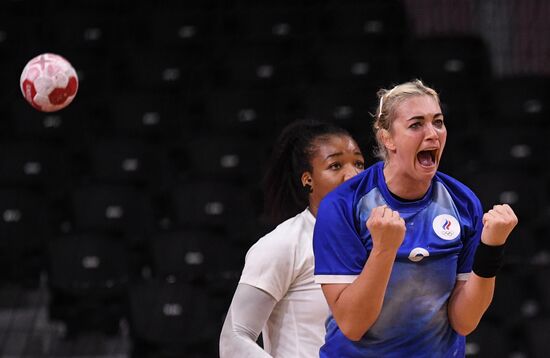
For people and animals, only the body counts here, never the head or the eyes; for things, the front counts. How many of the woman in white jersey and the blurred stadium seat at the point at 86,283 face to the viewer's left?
0

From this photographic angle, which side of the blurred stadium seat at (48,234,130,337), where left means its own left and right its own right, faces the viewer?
front

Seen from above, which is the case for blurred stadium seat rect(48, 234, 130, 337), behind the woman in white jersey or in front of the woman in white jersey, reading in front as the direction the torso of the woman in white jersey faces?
behind

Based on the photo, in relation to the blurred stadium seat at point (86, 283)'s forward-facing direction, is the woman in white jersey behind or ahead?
ahead

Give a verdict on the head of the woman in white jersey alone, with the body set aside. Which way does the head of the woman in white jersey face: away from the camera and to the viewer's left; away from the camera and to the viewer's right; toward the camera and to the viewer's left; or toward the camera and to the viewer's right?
toward the camera and to the viewer's right

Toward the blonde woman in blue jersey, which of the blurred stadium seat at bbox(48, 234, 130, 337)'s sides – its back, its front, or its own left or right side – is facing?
front
